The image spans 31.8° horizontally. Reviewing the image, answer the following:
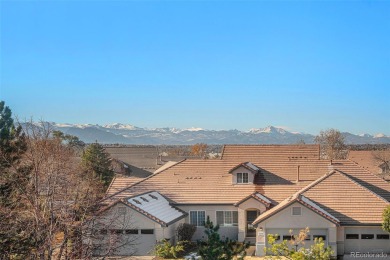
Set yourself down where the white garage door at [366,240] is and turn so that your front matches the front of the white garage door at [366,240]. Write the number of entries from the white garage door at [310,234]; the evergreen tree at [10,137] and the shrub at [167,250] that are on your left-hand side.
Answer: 0

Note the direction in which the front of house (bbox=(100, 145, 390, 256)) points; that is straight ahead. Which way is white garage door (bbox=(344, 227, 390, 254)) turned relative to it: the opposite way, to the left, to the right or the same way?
the same way

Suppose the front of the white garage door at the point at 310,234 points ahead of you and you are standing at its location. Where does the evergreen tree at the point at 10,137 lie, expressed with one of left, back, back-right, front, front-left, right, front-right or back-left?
right

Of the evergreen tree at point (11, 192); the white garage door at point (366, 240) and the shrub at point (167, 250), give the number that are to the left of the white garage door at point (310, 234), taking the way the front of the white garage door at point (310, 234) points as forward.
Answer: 1

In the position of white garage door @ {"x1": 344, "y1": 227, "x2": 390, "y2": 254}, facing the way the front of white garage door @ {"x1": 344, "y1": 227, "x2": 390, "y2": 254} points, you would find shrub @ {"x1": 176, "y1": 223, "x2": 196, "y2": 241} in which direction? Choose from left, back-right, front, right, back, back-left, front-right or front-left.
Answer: right

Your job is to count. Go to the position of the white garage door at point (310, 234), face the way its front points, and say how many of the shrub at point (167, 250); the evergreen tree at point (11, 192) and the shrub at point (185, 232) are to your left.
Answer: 0

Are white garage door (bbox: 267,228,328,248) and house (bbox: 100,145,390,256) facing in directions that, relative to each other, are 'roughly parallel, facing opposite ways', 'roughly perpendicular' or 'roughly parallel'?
roughly parallel

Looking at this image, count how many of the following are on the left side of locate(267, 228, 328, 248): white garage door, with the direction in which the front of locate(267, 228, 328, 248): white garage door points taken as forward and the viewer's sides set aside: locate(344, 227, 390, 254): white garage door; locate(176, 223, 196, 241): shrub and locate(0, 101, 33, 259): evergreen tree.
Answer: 1

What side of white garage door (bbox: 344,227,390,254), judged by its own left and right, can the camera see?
front

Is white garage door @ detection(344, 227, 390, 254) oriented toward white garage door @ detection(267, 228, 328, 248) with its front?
no

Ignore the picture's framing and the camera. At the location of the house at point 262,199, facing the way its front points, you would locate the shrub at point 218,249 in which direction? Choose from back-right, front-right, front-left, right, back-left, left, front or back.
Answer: front

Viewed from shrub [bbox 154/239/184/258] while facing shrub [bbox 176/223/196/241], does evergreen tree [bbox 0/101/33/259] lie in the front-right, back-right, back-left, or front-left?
back-left

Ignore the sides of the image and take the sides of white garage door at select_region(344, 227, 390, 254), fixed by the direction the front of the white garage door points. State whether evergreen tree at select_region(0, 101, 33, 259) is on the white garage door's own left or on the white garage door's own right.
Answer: on the white garage door's own right

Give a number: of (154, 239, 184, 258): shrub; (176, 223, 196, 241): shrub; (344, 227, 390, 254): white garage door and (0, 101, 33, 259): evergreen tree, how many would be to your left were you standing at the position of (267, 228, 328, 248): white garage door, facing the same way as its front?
1

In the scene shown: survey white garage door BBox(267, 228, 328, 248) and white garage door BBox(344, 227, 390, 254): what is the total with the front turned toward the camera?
2

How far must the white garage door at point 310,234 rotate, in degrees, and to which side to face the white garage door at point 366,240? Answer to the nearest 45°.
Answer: approximately 90° to its left

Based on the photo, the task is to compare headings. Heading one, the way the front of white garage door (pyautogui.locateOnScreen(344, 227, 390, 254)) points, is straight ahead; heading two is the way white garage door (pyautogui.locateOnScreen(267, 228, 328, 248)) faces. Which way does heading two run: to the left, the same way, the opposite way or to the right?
the same way

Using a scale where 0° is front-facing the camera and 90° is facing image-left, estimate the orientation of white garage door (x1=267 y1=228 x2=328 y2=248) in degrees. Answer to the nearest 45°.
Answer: approximately 0°

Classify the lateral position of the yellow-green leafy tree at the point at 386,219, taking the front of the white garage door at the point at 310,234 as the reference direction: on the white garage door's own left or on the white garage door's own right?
on the white garage door's own left
